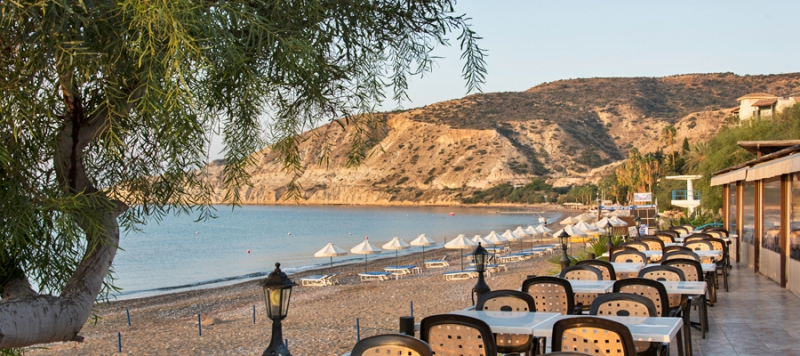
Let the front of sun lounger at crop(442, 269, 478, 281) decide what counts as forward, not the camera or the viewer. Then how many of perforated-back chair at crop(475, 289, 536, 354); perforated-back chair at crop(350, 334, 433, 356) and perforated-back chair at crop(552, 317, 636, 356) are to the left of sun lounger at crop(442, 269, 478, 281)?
3

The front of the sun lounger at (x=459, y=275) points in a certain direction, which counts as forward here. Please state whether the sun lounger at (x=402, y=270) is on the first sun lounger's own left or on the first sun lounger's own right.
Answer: on the first sun lounger's own right

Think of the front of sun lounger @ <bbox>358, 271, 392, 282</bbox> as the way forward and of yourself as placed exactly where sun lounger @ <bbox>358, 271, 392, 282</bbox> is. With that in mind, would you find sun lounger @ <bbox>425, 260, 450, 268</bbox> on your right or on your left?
on your right

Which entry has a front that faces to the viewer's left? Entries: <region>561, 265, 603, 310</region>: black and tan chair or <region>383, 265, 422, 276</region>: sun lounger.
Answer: the sun lounger

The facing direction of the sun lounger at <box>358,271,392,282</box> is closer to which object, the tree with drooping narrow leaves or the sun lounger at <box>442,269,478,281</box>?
the tree with drooping narrow leaves

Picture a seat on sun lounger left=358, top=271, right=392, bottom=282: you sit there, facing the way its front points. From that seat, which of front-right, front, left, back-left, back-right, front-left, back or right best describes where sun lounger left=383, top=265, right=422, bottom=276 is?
back-right

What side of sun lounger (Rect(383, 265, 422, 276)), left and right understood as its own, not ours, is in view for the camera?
left
